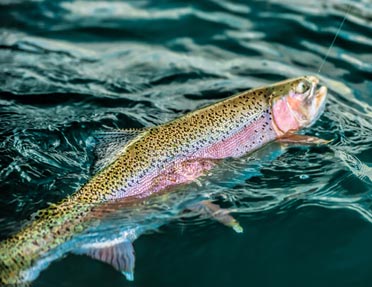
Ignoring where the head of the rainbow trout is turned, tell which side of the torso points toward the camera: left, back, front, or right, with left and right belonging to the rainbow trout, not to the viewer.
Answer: right
